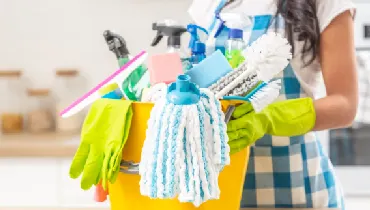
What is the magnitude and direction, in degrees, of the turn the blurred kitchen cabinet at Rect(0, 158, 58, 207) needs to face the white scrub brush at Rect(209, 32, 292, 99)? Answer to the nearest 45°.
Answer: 0° — it already faces it

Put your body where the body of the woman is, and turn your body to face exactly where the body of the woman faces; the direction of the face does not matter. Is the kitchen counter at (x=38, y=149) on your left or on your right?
on your right

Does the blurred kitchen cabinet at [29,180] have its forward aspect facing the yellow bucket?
yes

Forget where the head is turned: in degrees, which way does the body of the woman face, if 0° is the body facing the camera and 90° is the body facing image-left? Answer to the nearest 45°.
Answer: approximately 45°

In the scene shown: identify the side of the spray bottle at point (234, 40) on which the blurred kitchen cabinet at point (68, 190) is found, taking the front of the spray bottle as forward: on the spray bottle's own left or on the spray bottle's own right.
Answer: on the spray bottle's own right
